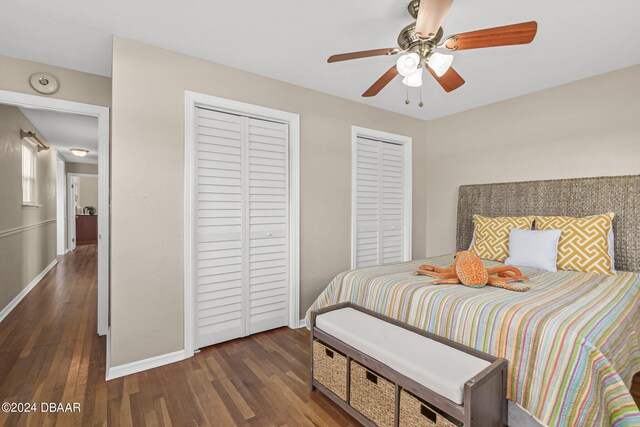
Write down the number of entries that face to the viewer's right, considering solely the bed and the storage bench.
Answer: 0

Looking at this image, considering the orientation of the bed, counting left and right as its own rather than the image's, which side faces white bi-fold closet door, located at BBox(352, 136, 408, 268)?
right

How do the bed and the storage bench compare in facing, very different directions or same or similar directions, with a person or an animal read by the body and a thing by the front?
same or similar directions

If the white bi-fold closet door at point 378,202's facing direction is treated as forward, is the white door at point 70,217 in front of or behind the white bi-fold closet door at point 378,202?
behind

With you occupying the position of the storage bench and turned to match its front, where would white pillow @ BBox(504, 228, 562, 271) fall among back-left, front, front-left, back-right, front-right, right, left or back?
back

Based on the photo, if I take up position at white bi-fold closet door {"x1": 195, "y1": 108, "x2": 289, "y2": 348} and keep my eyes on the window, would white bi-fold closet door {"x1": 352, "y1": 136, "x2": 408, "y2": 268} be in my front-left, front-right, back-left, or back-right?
back-right

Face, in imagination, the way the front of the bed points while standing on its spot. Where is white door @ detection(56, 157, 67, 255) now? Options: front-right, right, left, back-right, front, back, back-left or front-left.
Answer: front-right

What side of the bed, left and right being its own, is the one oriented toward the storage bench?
front

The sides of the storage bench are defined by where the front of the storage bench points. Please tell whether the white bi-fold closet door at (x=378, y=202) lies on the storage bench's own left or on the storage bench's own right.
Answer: on the storage bench's own right

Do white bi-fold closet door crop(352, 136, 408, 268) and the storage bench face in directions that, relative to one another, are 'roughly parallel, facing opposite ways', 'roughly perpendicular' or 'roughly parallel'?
roughly perpendicular

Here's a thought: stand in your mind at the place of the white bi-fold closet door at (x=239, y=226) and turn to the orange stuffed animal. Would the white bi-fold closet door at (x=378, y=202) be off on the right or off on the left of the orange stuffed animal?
left

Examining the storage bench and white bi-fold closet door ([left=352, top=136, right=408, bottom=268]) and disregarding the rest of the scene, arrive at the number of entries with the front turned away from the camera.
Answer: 0

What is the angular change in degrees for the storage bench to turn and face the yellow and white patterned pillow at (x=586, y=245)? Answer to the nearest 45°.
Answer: approximately 180°

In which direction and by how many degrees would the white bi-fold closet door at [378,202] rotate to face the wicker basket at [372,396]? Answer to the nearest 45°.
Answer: approximately 45° to its right

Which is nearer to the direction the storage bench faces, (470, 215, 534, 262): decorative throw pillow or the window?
the window

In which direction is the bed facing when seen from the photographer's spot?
facing the viewer and to the left of the viewer

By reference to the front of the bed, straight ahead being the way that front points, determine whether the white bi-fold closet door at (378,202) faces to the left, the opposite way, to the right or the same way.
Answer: to the left
